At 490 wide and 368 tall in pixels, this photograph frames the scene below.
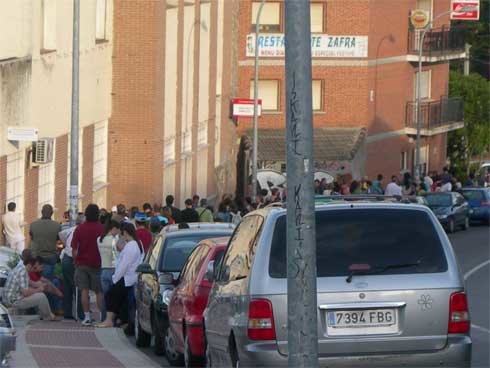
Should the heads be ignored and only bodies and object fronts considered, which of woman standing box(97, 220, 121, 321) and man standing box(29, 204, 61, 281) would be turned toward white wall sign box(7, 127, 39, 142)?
the man standing

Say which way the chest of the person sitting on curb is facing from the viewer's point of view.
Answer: to the viewer's right

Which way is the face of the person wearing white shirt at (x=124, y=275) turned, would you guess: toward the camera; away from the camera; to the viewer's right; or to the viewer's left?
to the viewer's left

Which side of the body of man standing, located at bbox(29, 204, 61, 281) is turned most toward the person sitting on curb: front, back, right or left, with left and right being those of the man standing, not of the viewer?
back

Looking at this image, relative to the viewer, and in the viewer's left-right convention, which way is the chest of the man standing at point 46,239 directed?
facing away from the viewer

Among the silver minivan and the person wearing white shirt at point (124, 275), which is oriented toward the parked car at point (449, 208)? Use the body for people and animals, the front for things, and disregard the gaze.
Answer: the silver minivan

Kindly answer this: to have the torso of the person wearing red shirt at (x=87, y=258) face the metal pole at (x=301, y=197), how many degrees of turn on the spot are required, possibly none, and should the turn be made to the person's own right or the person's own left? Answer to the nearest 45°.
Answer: approximately 180°

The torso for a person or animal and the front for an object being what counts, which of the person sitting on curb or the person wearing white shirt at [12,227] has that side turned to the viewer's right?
the person sitting on curb

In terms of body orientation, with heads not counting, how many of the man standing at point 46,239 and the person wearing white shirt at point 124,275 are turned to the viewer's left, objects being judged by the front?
1

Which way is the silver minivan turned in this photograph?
away from the camera

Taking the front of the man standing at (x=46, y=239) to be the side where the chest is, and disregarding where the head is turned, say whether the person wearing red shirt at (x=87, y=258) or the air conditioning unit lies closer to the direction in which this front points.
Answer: the air conditioning unit

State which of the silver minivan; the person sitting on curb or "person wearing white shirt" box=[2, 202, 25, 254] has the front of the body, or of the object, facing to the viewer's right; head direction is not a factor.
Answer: the person sitting on curb
